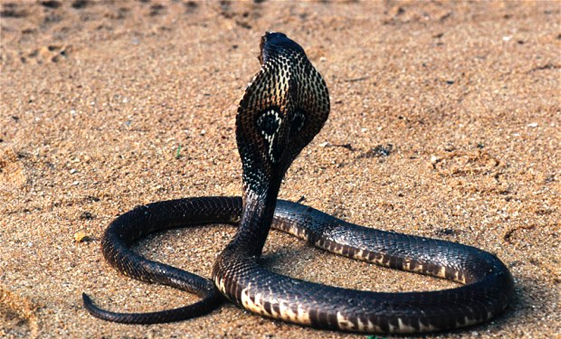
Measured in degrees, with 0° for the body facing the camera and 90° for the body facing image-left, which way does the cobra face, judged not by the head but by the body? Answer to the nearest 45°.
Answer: approximately 135°
